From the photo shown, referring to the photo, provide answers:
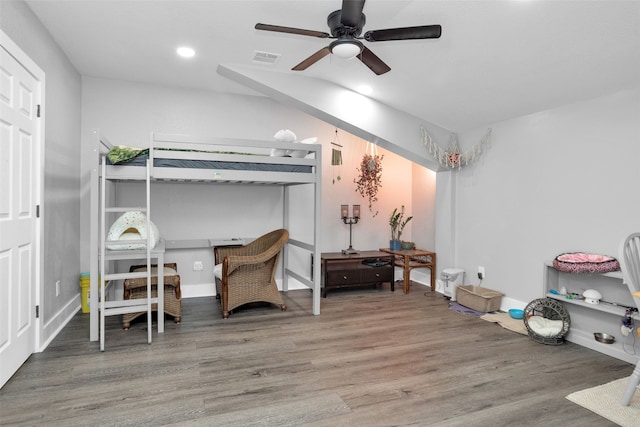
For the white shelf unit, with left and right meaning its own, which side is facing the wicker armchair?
front

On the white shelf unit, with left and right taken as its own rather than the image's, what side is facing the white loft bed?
front

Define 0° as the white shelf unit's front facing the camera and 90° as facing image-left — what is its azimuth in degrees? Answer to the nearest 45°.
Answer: approximately 45°

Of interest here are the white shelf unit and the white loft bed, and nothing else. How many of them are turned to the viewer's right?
0
